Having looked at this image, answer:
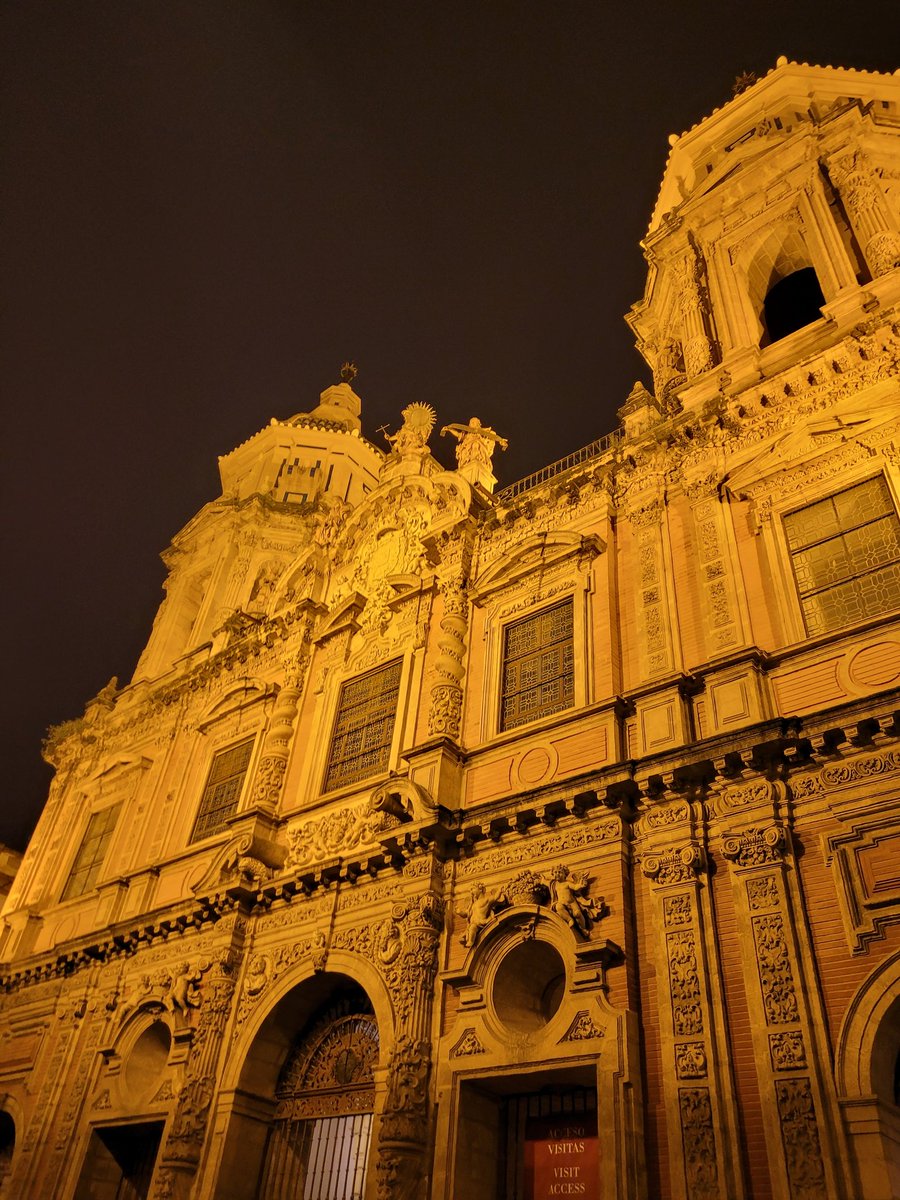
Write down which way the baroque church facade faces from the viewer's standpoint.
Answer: facing the viewer and to the left of the viewer
